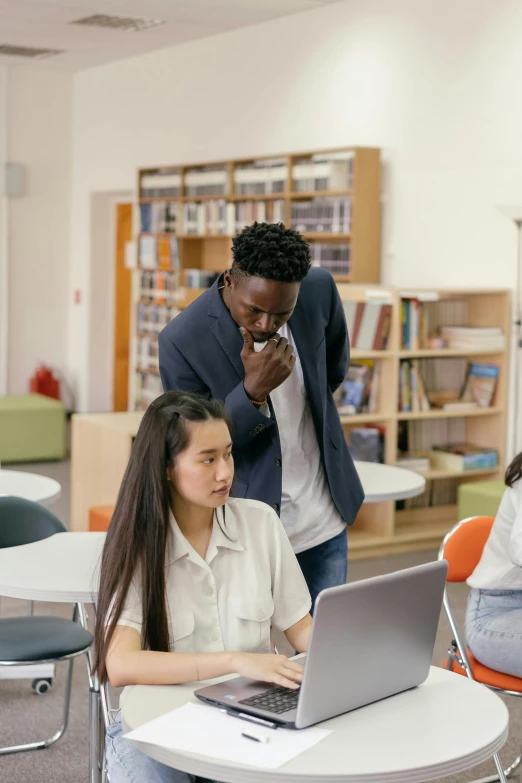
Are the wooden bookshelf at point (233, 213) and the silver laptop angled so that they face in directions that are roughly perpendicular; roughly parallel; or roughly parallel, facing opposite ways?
roughly perpendicular

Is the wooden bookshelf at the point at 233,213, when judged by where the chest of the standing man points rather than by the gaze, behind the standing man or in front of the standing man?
behind

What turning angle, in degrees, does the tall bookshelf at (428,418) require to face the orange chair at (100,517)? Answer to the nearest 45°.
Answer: approximately 90° to its right

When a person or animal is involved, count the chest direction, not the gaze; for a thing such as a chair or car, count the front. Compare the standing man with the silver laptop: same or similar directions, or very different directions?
very different directions

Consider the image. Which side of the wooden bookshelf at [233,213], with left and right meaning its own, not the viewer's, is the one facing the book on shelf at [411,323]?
left

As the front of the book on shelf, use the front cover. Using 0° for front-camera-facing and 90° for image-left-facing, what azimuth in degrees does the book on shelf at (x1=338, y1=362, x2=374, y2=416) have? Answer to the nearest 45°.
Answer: approximately 0°

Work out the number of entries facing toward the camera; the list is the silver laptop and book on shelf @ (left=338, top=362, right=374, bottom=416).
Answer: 1

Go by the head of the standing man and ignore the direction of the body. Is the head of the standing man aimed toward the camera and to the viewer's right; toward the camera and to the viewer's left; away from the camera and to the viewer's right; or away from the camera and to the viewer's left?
toward the camera and to the viewer's right

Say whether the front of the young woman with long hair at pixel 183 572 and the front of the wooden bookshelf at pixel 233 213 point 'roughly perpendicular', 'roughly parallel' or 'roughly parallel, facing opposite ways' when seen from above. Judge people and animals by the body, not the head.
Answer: roughly perpendicular

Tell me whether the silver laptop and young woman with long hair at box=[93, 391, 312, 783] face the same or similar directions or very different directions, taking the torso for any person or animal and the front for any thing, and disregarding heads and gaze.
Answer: very different directions

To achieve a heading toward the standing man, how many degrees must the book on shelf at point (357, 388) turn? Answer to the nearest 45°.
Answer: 0° — it already faces them
